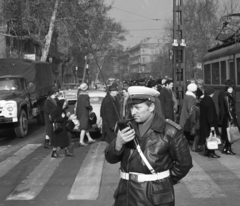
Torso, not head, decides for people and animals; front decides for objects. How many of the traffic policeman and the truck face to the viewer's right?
0

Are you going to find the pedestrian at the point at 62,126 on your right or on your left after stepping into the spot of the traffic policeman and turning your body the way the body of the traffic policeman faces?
on your right

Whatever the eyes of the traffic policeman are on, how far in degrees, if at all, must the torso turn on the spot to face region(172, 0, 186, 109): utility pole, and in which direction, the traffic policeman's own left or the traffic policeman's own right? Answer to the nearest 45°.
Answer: approximately 135° to the traffic policeman's own right

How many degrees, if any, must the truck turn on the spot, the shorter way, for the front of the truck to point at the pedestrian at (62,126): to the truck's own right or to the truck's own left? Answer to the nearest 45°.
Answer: approximately 45° to the truck's own left

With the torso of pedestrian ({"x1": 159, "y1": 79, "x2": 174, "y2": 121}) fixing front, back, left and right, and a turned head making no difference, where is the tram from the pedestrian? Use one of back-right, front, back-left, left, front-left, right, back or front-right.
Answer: front-left

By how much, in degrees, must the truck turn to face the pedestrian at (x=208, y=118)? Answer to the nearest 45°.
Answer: approximately 90° to its left

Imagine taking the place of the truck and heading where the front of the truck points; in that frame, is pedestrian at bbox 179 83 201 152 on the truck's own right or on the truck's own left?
on the truck's own left

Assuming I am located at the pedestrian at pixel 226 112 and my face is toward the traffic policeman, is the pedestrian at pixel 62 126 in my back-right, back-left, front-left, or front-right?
front-right
